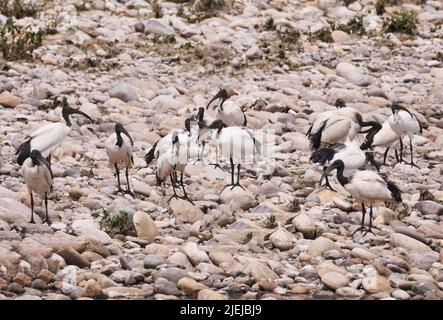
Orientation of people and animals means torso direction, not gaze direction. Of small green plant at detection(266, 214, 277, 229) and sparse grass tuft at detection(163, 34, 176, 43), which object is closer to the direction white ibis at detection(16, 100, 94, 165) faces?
the small green plant

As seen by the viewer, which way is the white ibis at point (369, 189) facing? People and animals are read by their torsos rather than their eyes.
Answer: to the viewer's left

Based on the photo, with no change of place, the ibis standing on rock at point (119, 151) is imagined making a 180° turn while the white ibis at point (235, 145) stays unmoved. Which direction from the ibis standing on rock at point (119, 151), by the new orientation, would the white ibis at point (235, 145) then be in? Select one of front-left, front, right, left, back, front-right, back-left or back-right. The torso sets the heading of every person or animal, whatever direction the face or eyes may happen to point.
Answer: right

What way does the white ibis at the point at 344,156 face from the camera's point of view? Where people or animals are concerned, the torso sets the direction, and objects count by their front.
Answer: to the viewer's right

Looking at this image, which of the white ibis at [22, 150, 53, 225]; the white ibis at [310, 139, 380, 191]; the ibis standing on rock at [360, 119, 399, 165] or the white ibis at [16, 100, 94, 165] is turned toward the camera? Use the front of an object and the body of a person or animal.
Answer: the white ibis at [22, 150, 53, 225]

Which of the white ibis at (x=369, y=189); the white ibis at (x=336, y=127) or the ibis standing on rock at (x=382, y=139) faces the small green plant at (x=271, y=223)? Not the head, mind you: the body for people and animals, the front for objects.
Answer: the white ibis at (x=369, y=189)

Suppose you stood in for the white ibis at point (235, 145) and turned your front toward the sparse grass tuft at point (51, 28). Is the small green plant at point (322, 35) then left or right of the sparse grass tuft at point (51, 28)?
right

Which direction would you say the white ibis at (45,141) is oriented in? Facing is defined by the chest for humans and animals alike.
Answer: to the viewer's right

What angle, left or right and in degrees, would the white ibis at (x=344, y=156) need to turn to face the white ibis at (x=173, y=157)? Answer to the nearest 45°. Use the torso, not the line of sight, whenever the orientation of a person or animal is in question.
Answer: approximately 180°

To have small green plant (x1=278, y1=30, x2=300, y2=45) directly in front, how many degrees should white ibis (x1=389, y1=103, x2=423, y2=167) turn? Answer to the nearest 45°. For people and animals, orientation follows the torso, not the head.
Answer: approximately 90° to its right
